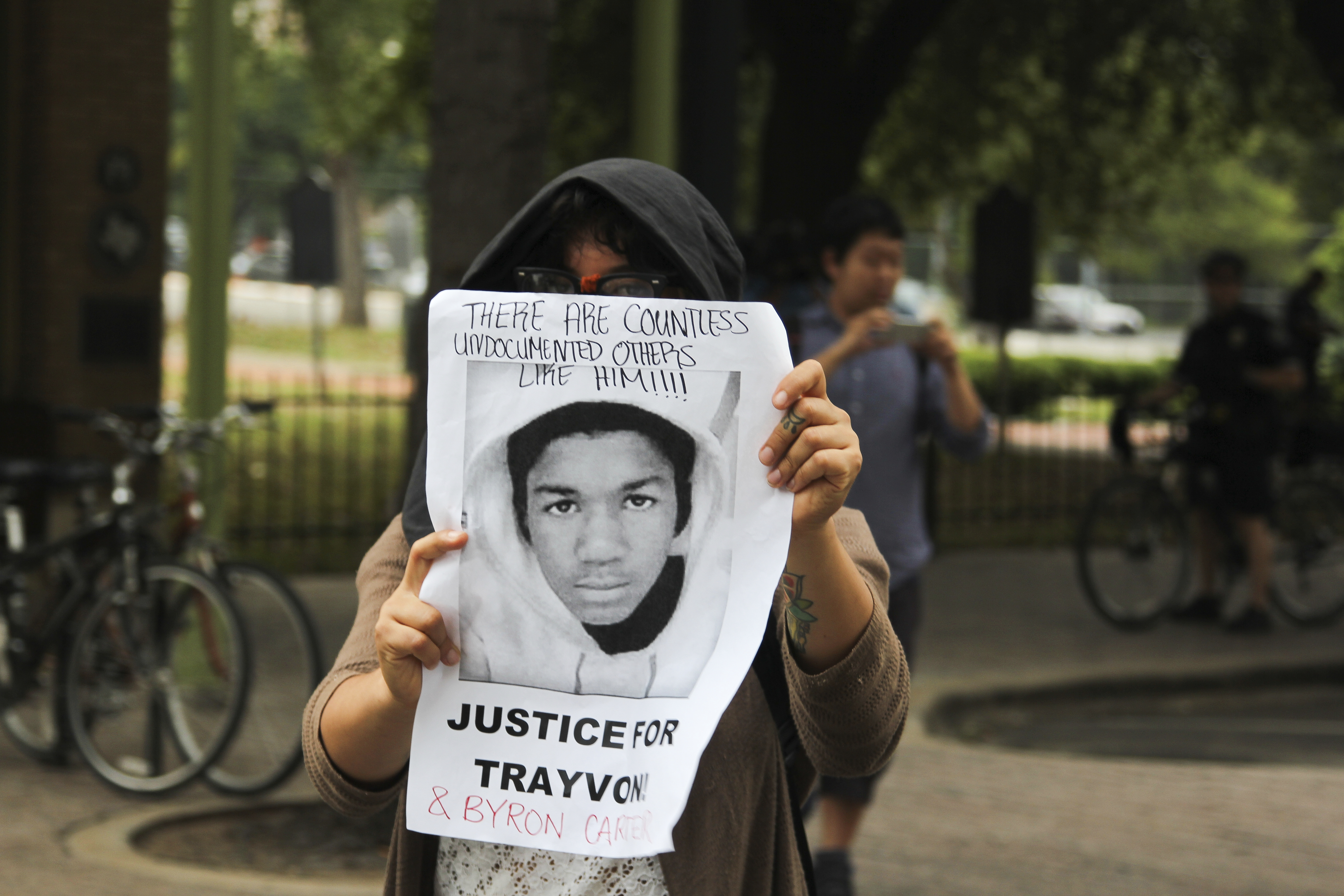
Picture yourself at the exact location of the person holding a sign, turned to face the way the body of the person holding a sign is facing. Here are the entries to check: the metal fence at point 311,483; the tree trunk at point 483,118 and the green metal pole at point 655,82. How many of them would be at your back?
3

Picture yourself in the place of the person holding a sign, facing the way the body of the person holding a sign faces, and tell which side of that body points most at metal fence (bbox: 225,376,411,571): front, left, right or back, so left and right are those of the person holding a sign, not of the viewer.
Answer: back

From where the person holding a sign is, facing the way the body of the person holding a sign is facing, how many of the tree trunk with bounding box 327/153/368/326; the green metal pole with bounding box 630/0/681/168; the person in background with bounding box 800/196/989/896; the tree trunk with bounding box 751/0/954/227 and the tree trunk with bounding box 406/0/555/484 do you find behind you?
5

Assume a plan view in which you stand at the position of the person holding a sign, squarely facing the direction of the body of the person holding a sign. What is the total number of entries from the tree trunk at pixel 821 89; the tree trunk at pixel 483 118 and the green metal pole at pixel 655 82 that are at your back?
3

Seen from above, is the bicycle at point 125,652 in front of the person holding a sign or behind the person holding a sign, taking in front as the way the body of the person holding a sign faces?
behind

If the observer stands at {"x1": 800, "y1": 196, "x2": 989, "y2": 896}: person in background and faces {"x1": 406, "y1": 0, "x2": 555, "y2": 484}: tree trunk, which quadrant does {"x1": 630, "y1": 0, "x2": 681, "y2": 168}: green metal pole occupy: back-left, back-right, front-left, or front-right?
front-right

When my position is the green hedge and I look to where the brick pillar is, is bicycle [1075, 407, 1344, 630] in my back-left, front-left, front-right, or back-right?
front-left

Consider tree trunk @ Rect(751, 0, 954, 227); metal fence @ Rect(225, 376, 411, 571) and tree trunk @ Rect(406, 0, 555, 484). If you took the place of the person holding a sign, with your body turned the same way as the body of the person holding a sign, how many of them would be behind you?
3

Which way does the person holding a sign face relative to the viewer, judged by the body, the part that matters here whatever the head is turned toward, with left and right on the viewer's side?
facing the viewer

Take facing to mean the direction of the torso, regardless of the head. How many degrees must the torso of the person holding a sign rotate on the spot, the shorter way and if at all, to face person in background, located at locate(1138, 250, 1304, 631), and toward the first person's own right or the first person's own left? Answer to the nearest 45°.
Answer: approximately 135° to the first person's own left

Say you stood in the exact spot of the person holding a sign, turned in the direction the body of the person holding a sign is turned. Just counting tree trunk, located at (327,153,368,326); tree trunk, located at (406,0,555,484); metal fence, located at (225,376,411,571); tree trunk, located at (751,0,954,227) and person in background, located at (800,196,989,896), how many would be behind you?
5

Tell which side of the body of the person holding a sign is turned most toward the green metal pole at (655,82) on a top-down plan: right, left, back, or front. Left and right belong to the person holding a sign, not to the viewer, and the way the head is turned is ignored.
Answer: back

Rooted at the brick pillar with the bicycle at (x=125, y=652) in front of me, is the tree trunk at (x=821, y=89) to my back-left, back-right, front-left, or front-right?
back-left

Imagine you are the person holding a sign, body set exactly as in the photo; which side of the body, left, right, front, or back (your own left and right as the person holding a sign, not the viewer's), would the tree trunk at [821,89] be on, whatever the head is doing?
back

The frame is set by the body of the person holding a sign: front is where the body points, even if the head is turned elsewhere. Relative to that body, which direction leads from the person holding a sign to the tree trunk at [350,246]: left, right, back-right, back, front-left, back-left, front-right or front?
back
